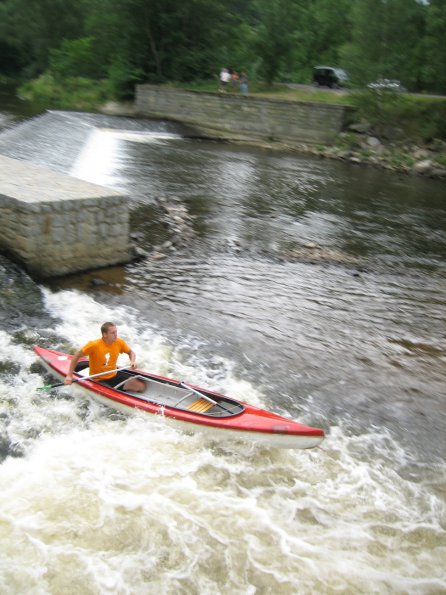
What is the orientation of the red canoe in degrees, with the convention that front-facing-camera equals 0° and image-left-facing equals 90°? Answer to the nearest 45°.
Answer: approximately 315°

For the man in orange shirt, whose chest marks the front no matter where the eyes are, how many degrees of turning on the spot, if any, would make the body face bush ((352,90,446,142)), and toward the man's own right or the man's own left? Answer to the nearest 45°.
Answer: approximately 90° to the man's own left

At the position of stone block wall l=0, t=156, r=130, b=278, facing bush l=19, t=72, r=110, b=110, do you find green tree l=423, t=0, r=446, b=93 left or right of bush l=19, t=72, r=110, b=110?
right

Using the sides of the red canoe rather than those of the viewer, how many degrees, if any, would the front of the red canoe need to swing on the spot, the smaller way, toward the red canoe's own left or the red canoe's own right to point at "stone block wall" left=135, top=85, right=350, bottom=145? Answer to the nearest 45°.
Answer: approximately 135° to the red canoe's own left

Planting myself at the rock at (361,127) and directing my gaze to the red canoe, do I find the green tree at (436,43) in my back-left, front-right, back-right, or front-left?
back-left

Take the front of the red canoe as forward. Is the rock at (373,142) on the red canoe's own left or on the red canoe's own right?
on the red canoe's own left

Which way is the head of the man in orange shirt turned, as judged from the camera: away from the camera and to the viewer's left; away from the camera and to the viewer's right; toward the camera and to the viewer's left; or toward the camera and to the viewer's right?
toward the camera and to the viewer's right

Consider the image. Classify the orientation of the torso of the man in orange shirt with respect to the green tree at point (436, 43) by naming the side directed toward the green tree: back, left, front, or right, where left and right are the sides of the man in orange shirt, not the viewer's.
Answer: left

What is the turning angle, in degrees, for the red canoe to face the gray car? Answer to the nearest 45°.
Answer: approximately 135° to its left

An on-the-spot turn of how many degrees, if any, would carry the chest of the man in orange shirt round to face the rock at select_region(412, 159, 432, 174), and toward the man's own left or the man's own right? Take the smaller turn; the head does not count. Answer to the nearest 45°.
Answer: approximately 90° to the man's own left

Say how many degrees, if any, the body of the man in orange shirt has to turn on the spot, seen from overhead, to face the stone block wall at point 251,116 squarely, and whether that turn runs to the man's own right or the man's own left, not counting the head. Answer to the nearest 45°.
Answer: approximately 135° to the man's own left

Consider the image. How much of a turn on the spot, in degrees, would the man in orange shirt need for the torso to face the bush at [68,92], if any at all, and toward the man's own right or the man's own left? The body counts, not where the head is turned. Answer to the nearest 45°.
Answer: approximately 135° to the man's own left
